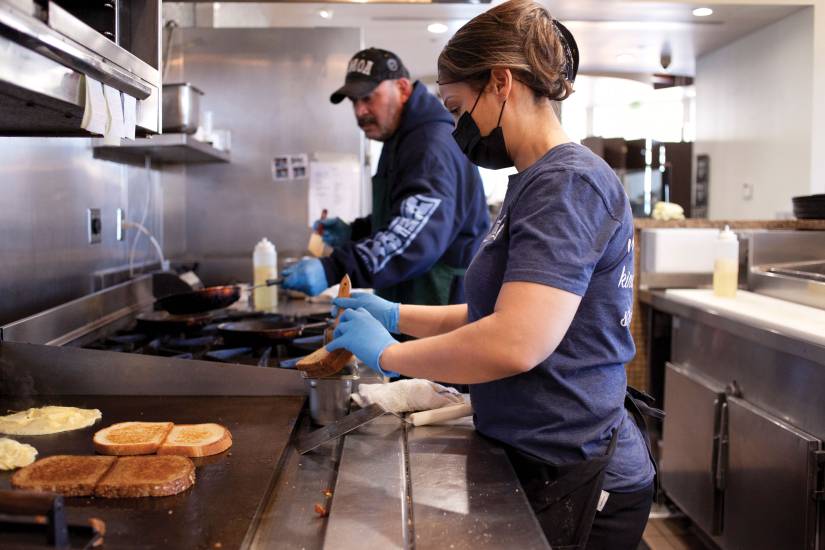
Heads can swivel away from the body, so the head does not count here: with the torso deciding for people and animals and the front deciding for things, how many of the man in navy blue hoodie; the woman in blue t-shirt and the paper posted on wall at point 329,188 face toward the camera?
1

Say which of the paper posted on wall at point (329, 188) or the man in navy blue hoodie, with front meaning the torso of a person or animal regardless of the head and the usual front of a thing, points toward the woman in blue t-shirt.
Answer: the paper posted on wall

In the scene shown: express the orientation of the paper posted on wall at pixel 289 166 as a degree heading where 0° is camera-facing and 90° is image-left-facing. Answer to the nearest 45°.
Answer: approximately 0°

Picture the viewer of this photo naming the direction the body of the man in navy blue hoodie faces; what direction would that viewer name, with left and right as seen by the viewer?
facing to the left of the viewer

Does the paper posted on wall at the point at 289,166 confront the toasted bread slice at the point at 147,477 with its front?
yes

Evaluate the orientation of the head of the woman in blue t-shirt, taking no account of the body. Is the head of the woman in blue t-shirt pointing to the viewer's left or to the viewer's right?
to the viewer's left

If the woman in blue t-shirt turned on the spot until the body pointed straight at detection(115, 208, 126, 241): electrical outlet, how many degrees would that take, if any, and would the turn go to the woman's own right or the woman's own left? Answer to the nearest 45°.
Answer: approximately 45° to the woman's own right

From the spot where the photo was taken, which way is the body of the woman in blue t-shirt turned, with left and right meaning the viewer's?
facing to the left of the viewer

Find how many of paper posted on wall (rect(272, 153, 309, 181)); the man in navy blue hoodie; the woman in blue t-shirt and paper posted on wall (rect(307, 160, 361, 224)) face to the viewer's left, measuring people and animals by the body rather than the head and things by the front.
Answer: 2

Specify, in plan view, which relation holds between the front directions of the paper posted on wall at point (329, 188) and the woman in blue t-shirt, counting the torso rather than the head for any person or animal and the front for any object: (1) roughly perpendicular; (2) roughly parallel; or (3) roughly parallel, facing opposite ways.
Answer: roughly perpendicular

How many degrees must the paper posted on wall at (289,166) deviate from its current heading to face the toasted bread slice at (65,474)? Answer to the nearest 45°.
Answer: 0° — it already faces it

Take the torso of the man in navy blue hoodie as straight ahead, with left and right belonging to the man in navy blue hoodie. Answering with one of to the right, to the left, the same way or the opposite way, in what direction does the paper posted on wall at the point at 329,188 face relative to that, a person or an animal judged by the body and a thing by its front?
to the left
